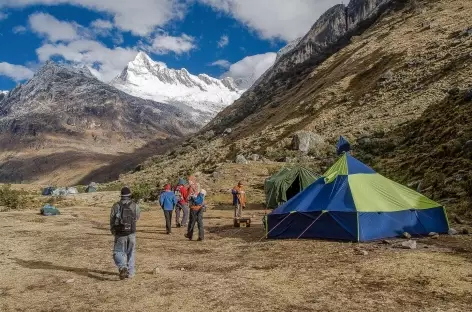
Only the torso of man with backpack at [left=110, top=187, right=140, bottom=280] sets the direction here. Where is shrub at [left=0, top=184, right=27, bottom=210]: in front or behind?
in front

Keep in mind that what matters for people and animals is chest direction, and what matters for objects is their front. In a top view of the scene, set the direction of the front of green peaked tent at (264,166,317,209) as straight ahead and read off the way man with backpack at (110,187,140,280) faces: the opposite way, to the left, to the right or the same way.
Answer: the opposite way

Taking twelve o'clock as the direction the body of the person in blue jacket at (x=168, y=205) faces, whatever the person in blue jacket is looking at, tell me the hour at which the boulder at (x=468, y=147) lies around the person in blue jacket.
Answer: The boulder is roughly at 3 o'clock from the person in blue jacket.

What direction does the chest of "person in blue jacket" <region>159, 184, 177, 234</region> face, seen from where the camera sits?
away from the camera

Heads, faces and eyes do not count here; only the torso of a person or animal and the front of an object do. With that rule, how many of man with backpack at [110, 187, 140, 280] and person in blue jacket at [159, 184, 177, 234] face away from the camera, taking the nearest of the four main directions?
2

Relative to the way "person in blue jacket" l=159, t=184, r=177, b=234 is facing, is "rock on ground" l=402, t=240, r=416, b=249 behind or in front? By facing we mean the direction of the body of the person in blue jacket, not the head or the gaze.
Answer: behind

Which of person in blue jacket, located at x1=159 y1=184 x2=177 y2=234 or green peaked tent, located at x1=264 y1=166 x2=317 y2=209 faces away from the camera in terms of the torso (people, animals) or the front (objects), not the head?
the person in blue jacket

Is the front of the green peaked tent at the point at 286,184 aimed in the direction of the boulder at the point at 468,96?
no

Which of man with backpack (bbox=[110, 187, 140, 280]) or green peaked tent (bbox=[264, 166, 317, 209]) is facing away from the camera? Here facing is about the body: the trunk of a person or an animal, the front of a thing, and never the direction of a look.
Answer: the man with backpack

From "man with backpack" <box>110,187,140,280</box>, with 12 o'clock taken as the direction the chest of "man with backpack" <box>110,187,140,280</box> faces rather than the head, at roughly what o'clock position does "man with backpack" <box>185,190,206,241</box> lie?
"man with backpack" <box>185,190,206,241</box> is roughly at 1 o'clock from "man with backpack" <box>110,187,140,280</box>.

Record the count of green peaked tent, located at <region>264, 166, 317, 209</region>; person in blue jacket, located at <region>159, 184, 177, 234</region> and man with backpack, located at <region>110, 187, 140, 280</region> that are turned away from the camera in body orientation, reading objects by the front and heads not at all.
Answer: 2

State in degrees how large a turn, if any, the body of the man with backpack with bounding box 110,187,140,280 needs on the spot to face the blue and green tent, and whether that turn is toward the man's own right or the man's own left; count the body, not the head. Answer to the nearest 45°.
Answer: approximately 90° to the man's own right

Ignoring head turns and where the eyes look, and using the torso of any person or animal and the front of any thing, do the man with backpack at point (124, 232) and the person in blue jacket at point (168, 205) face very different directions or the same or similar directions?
same or similar directions

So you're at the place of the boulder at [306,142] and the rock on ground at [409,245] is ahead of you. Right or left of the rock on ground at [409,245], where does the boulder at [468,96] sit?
left

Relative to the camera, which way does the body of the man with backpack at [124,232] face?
away from the camera

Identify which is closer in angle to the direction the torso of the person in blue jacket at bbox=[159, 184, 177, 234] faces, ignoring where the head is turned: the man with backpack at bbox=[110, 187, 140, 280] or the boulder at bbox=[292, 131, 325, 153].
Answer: the boulder

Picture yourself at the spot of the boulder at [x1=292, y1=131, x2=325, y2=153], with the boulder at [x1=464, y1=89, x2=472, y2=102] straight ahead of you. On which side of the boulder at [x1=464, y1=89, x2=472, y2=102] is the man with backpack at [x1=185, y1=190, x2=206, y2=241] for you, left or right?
right

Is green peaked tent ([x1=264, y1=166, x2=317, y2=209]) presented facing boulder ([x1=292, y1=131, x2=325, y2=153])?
no

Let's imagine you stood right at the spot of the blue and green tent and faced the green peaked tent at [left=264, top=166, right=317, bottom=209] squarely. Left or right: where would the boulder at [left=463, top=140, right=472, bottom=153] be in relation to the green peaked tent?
right

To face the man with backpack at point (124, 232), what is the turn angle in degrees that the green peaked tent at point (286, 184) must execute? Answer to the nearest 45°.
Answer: approximately 45° to its right
